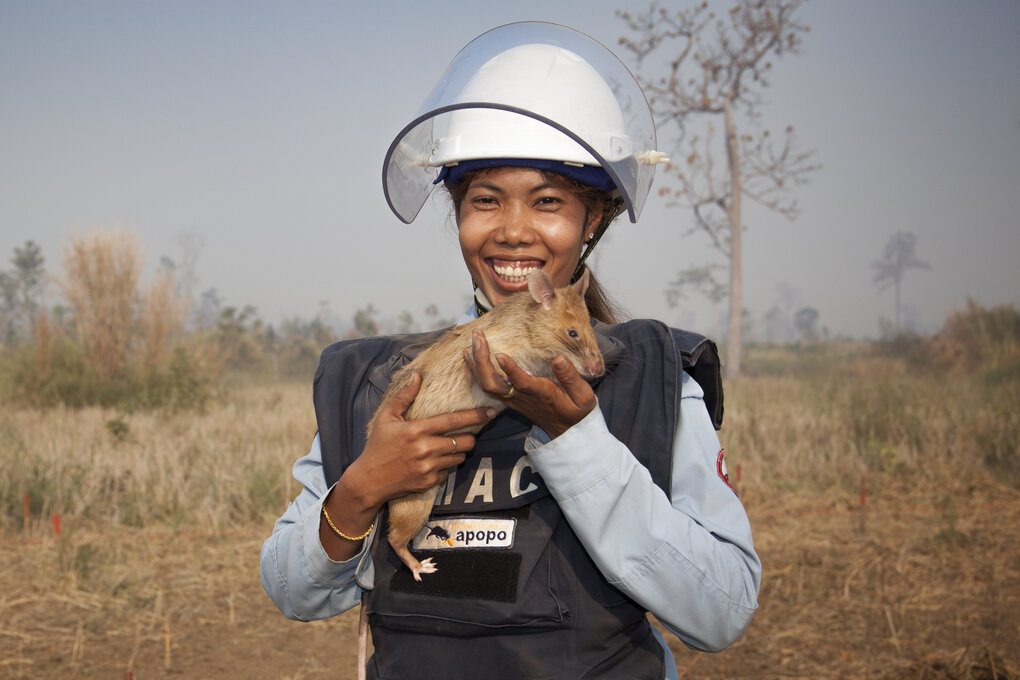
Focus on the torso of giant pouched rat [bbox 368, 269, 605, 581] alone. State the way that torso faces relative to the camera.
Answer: to the viewer's right

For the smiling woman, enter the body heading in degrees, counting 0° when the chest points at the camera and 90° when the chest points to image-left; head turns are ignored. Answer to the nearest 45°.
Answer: approximately 0°
